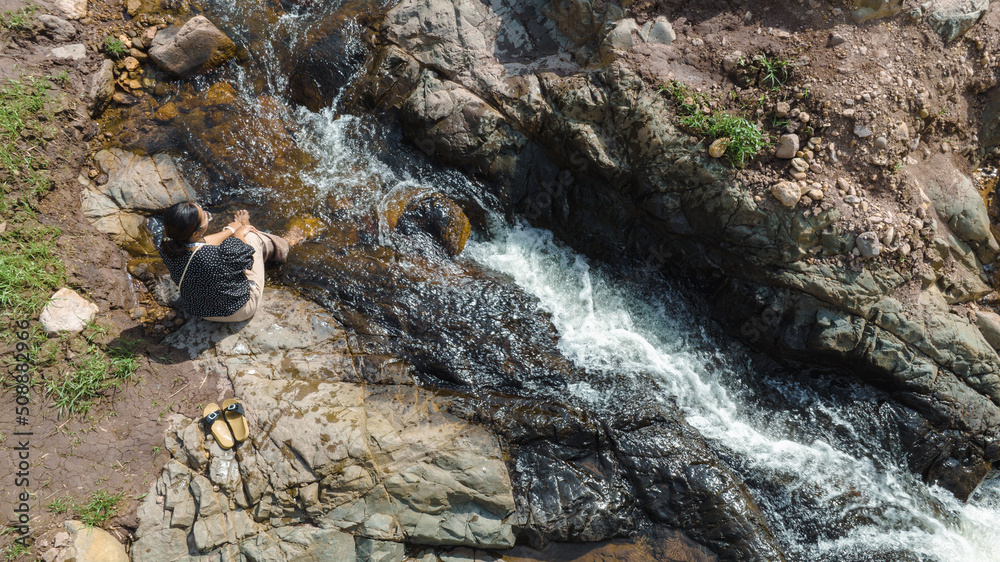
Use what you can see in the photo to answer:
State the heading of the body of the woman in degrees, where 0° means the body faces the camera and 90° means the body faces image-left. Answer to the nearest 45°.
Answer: approximately 225°

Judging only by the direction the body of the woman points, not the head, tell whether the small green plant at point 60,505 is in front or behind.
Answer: behind

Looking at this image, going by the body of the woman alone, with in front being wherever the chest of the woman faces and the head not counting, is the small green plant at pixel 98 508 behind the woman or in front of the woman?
behind

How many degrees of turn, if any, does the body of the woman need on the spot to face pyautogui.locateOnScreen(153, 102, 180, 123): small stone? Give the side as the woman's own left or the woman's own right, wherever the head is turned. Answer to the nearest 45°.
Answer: approximately 45° to the woman's own left

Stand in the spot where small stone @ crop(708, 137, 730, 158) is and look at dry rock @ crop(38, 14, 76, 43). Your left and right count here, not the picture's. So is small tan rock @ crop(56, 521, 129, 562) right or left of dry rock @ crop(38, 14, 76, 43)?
left

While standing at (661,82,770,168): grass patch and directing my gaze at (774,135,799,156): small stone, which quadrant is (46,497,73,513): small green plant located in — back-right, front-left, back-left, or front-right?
back-right

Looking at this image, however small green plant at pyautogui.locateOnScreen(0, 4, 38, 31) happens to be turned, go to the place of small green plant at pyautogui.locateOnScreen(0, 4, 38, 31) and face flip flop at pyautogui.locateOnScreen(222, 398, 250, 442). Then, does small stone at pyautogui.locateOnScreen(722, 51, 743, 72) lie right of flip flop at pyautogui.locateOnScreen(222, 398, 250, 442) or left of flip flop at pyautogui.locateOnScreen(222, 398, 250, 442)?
left

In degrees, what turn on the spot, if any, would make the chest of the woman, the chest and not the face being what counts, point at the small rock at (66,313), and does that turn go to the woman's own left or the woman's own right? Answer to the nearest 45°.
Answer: approximately 135° to the woman's own left
